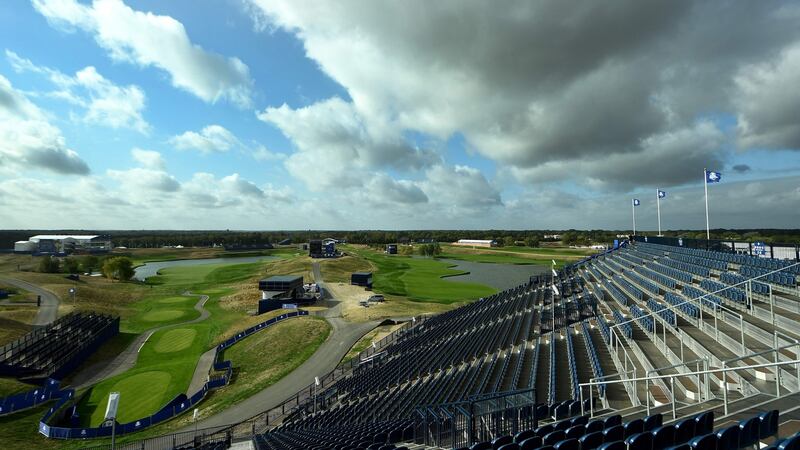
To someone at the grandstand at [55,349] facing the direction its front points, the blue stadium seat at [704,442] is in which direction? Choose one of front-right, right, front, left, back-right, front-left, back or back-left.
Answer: front-right

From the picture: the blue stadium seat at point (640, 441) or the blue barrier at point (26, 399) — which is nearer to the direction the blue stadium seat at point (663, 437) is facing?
the blue barrier

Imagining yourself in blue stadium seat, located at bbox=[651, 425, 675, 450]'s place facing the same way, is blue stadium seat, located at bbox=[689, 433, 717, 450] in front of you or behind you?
behind

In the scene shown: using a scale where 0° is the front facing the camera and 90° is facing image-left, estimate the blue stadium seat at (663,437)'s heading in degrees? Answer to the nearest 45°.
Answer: approximately 135°

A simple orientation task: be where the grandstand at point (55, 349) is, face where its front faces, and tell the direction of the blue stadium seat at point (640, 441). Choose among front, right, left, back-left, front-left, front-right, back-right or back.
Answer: front-right

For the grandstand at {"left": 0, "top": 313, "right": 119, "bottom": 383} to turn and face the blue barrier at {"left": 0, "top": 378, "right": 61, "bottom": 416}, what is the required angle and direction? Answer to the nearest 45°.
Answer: approximately 45° to its right

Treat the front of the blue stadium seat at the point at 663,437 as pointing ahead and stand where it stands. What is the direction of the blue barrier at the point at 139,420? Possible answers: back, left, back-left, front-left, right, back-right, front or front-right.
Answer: front-left

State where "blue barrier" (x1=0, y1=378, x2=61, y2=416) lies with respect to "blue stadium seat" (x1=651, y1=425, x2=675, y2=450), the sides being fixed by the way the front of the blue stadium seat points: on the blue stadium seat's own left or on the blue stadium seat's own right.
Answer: on the blue stadium seat's own left

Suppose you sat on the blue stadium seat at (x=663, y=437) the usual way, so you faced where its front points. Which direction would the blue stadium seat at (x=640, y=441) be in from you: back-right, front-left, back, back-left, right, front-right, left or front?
left

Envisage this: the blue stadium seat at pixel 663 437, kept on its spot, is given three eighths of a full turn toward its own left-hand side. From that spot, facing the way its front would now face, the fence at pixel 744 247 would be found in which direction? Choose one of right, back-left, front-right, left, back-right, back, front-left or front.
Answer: back

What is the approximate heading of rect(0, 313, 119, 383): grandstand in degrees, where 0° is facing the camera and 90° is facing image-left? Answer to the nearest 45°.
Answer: approximately 315°

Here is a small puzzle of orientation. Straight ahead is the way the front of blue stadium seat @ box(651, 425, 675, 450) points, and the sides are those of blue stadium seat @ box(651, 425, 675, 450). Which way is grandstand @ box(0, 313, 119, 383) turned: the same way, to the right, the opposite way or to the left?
to the right
